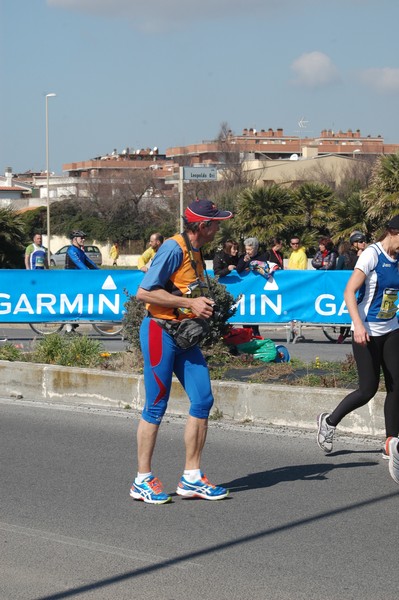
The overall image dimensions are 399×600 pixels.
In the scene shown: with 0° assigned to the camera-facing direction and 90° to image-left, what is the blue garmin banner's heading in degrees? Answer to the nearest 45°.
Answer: approximately 0°

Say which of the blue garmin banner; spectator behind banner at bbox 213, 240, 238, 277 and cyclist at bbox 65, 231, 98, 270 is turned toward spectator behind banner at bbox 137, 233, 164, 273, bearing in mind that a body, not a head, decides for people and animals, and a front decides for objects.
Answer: the cyclist

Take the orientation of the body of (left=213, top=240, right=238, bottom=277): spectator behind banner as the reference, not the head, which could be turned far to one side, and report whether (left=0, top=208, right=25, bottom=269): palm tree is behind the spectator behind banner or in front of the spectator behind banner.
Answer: behind

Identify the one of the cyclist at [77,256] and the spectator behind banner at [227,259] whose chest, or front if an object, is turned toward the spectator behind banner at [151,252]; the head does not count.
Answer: the cyclist

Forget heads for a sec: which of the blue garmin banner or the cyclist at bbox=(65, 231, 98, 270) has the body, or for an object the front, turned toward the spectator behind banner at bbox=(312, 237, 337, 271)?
the cyclist

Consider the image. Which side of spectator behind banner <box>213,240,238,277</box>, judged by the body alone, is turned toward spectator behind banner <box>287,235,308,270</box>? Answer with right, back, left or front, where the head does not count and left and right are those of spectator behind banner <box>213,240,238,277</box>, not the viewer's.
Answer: left

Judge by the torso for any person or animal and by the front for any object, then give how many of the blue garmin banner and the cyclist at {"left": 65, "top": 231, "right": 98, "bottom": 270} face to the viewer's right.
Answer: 1

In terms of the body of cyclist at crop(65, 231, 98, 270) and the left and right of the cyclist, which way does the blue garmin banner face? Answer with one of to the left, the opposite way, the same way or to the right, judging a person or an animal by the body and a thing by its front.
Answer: to the right

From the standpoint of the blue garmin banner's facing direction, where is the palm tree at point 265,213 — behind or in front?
behind

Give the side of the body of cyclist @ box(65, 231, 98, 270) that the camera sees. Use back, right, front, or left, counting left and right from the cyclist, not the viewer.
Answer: right
